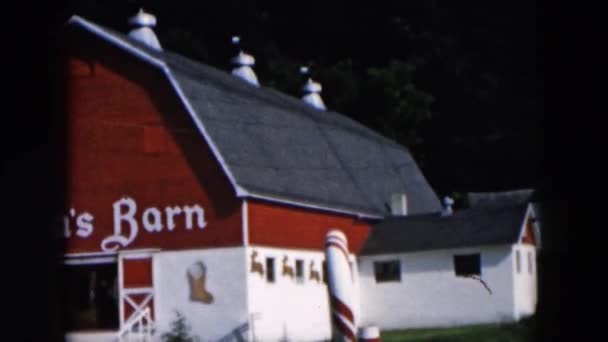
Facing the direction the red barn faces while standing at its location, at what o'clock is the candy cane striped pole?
The candy cane striped pole is roughly at 10 o'clock from the red barn.

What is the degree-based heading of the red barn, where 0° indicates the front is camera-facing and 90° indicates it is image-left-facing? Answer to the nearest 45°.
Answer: approximately 45°
